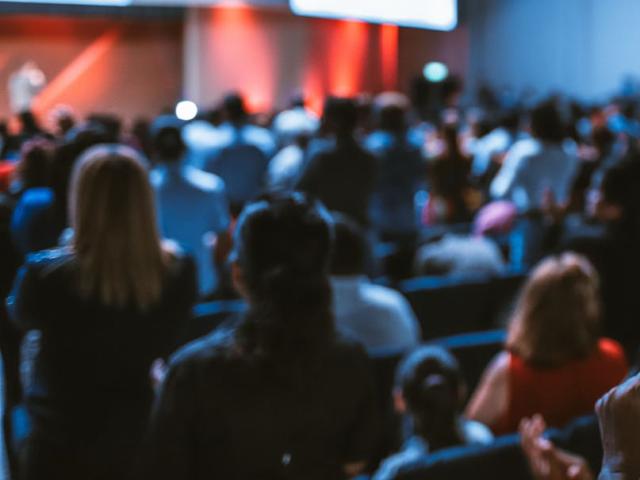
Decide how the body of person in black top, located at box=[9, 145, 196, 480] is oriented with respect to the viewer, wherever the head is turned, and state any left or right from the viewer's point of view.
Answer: facing away from the viewer

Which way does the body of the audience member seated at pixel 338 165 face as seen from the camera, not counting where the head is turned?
away from the camera

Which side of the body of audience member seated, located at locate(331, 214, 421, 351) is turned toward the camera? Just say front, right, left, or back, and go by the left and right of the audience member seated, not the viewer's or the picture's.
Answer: back

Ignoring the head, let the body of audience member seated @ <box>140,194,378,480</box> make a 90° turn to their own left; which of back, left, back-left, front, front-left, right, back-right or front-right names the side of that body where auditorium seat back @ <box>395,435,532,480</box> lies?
back-right

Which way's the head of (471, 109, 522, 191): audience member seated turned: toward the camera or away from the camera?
away from the camera

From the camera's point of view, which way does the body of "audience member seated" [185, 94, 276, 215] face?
away from the camera

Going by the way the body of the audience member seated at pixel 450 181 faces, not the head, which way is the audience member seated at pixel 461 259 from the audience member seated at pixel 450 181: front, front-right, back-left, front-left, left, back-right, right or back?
back

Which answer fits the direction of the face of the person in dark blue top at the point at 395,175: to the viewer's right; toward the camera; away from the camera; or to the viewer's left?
away from the camera

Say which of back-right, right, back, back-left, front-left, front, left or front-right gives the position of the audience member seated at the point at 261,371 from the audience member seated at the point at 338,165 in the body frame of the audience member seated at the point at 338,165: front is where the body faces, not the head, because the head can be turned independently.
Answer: back

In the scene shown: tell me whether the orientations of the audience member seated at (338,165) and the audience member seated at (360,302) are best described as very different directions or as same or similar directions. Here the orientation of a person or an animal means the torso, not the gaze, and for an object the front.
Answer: same or similar directions

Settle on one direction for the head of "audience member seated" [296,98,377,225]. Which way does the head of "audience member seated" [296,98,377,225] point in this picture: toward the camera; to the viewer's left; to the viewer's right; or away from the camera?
away from the camera

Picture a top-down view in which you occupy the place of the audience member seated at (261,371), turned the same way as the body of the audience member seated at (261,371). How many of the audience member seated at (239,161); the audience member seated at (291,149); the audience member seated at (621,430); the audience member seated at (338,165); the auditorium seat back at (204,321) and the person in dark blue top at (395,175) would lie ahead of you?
5

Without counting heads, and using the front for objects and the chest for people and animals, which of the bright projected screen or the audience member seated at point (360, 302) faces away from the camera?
the audience member seated

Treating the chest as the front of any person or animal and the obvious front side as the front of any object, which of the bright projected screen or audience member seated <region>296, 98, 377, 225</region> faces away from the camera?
the audience member seated

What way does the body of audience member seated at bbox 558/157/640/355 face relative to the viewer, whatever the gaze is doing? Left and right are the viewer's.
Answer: facing away from the viewer and to the left of the viewer

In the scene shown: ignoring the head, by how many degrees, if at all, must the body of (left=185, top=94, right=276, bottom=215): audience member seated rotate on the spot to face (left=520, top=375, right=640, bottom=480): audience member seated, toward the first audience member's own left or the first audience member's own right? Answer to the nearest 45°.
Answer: approximately 180°

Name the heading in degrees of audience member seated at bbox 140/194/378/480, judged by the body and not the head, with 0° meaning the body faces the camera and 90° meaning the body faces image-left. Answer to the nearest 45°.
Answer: approximately 180°

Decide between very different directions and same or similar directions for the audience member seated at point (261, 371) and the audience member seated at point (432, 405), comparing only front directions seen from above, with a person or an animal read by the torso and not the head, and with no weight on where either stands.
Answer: same or similar directions

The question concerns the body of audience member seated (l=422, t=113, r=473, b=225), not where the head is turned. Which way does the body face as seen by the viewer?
away from the camera

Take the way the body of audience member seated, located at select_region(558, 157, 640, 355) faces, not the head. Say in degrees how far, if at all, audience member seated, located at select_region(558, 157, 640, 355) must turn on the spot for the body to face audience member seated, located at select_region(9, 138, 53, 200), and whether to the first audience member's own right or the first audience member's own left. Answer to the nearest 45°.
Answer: approximately 90° to the first audience member's own left
